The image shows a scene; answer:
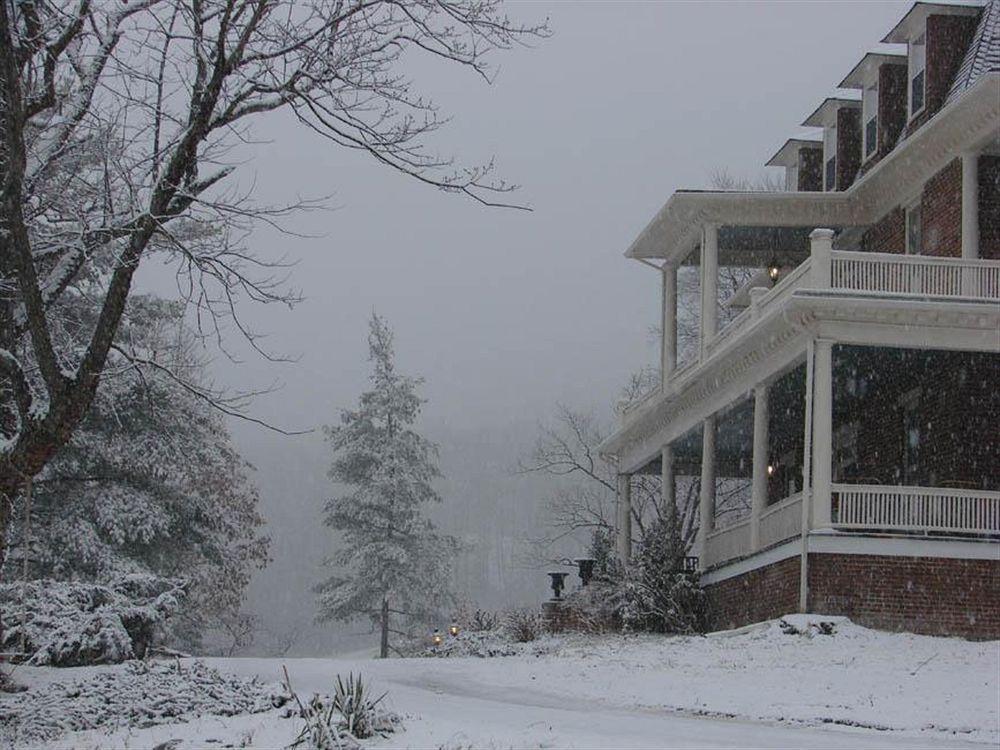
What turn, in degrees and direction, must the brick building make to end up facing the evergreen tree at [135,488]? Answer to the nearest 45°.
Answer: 0° — it already faces it

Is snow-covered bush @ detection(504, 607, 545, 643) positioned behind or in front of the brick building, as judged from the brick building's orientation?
in front

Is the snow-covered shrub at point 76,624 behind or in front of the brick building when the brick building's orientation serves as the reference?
in front

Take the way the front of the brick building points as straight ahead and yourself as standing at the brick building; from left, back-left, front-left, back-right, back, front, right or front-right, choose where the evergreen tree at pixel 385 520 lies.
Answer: front-right

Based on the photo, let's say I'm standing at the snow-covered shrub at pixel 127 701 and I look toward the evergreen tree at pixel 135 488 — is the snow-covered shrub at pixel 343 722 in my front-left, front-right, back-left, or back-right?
back-right

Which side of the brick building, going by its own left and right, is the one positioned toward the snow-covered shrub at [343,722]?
left

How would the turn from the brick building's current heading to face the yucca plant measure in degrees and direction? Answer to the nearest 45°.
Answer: approximately 90° to its left

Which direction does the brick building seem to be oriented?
to the viewer's left
